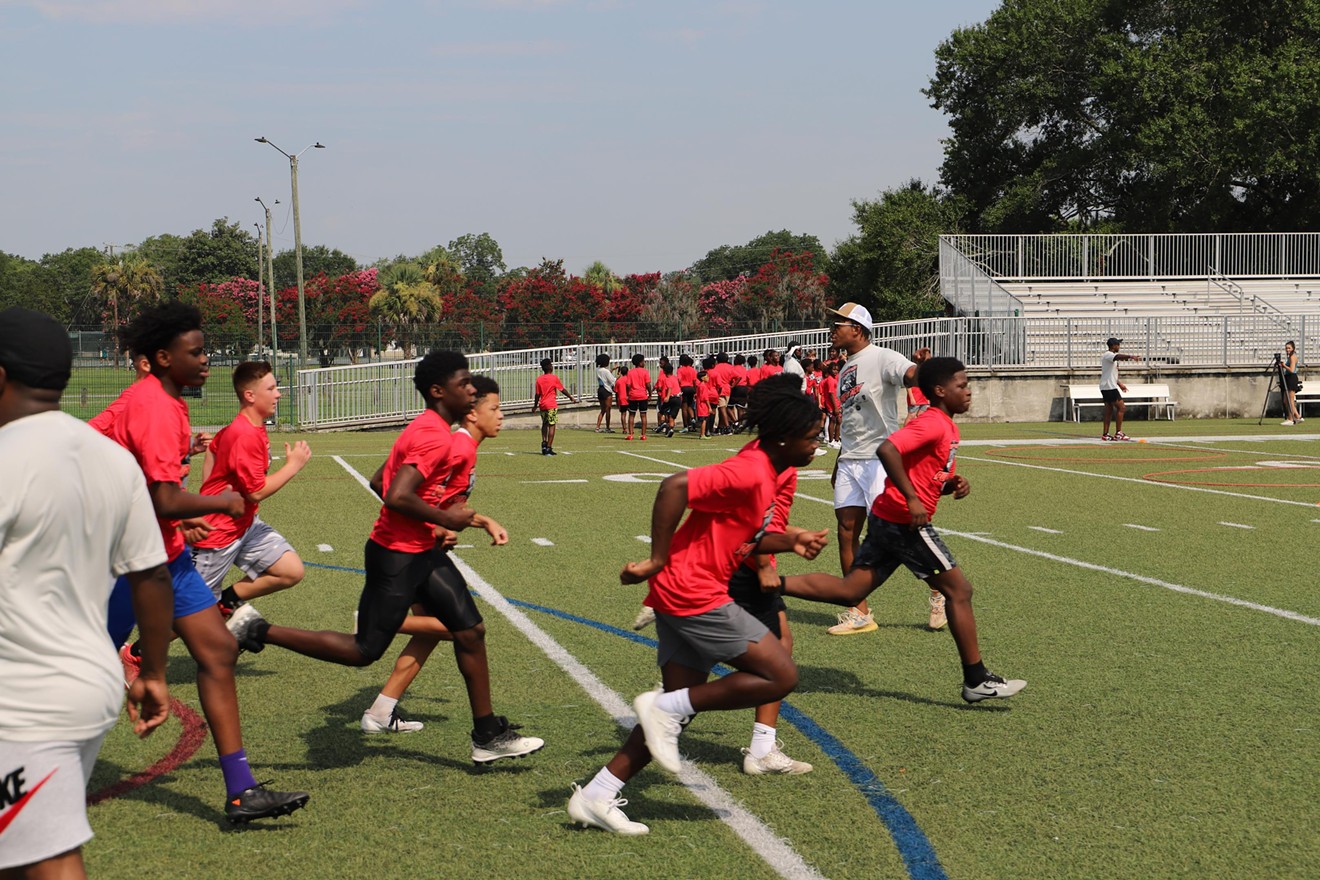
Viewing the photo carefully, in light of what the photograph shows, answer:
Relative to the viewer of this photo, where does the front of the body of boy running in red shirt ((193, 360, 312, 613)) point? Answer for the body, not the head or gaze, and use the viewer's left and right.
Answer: facing to the right of the viewer

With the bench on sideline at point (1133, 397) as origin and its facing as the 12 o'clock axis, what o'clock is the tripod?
The tripod is roughly at 8 o'clock from the bench on sideline.

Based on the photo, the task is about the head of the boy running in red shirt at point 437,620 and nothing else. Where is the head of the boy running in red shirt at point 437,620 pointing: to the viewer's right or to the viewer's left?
to the viewer's right

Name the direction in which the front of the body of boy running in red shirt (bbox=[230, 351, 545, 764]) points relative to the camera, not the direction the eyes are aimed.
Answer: to the viewer's right

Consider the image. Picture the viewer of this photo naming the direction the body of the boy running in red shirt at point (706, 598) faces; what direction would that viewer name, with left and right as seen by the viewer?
facing to the right of the viewer

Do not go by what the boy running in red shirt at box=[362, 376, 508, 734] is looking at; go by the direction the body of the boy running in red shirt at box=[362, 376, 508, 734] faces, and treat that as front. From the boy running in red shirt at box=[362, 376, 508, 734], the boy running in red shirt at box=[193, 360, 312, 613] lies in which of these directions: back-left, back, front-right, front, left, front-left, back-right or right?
back-left

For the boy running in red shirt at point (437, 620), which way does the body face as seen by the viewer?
to the viewer's right

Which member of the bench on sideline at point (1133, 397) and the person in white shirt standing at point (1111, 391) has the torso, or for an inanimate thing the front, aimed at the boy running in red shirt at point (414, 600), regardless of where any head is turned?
the bench on sideline

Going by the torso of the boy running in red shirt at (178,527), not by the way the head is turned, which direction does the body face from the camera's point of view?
to the viewer's right

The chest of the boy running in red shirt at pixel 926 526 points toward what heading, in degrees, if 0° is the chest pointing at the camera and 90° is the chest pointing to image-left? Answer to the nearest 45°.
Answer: approximately 270°

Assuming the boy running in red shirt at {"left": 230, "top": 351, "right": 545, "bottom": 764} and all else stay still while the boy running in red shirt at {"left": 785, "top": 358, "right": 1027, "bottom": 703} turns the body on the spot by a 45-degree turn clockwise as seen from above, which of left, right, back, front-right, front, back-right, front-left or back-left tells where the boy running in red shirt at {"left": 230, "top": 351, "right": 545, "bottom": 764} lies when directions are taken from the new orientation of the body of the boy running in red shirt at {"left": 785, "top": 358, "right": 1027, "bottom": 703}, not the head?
right

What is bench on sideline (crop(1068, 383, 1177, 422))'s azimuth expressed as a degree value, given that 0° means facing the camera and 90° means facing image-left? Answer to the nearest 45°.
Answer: approximately 0°
